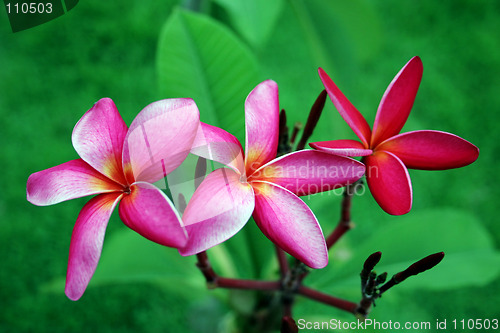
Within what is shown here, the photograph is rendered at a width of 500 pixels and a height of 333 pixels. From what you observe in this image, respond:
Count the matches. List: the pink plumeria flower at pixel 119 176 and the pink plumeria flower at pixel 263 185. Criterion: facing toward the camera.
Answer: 2

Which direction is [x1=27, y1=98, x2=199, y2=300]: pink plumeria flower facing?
toward the camera

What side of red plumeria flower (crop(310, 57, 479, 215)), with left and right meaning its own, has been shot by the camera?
front

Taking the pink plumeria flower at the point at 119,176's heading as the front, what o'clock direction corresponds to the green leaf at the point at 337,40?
The green leaf is roughly at 7 o'clock from the pink plumeria flower.

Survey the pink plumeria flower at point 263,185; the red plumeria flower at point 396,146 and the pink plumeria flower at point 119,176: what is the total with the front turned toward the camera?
3

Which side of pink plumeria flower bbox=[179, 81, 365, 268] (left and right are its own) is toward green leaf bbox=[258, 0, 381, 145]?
back

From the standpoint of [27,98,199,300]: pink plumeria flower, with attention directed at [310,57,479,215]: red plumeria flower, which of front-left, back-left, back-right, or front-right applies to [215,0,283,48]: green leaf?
front-left

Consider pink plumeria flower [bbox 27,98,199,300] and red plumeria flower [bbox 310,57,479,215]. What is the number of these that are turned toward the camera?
2
